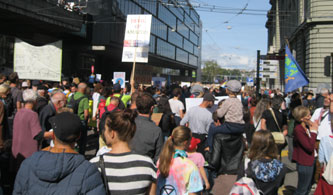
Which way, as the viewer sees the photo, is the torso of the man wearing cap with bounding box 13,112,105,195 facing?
away from the camera

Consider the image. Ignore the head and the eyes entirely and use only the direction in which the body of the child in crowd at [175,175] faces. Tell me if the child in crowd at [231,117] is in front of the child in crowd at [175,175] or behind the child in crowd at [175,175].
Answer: in front

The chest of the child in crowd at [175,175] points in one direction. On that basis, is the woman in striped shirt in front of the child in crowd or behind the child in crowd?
behind

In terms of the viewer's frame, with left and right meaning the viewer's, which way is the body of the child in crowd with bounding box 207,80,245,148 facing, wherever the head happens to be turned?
facing away from the viewer and to the left of the viewer

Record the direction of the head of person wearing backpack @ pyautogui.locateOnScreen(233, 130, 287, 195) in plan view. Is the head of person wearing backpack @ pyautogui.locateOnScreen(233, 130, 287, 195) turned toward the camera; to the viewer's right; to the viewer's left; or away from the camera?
away from the camera

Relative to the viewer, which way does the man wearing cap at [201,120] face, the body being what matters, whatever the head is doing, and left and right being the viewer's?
facing away from the viewer and to the right of the viewer

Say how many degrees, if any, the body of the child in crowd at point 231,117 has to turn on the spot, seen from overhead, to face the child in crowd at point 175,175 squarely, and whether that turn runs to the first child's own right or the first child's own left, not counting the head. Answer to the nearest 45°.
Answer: approximately 135° to the first child's own left

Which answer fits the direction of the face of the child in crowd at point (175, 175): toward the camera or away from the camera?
away from the camera
